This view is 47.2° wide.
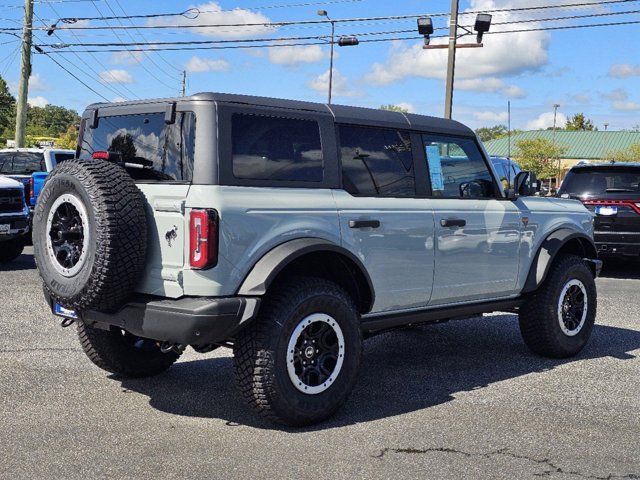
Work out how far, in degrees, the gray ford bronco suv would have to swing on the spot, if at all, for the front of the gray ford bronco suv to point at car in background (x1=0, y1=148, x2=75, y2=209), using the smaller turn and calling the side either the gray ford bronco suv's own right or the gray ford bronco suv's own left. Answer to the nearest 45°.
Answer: approximately 90° to the gray ford bronco suv's own left

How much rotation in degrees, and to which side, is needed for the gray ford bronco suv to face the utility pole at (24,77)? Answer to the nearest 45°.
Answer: approximately 90° to its left

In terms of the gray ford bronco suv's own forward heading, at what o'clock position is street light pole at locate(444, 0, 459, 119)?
The street light pole is roughly at 11 o'clock from the gray ford bronco suv.

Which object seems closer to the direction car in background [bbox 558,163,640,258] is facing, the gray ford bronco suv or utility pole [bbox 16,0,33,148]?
the utility pole

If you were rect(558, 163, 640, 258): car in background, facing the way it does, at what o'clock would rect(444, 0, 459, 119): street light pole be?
The street light pole is roughly at 11 o'clock from the car in background.

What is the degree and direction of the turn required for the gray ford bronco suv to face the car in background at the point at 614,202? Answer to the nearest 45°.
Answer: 0° — it already faces it

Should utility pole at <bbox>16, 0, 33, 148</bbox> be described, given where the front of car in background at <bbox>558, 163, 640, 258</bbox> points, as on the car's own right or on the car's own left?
on the car's own left

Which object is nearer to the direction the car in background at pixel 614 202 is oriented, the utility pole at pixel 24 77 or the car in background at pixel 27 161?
the utility pole

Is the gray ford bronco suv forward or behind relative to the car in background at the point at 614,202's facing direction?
behind

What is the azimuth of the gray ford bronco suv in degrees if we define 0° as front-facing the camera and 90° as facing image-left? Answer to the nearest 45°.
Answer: approximately 225°

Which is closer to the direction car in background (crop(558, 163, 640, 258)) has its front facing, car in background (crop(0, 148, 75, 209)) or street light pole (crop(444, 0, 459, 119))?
the street light pole

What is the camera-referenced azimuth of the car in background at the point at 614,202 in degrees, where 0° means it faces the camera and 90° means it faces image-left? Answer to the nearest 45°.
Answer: approximately 180°
